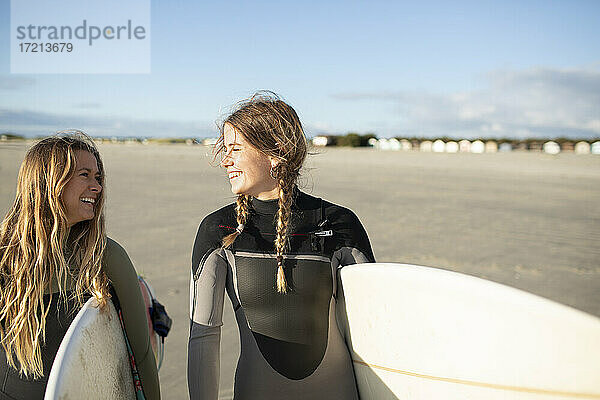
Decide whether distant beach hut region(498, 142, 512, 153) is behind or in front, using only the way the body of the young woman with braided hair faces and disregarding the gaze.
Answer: behind

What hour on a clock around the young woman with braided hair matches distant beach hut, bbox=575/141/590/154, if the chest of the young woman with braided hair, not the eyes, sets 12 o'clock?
The distant beach hut is roughly at 7 o'clock from the young woman with braided hair.

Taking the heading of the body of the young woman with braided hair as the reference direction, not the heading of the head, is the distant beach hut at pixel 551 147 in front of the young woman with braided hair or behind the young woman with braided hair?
behind

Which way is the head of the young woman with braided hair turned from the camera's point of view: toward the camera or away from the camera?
toward the camera

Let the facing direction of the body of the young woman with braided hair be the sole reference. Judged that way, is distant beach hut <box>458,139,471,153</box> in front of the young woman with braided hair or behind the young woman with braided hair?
behind

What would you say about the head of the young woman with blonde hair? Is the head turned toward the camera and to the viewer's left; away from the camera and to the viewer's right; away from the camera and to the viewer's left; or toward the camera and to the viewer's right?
toward the camera and to the viewer's right

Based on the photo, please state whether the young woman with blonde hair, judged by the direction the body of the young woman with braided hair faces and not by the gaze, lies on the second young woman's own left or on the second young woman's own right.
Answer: on the second young woman's own right

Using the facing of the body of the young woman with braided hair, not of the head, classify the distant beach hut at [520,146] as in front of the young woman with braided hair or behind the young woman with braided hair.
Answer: behind

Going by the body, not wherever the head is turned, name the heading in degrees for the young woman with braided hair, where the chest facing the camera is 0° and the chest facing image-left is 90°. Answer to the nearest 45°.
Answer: approximately 0°
